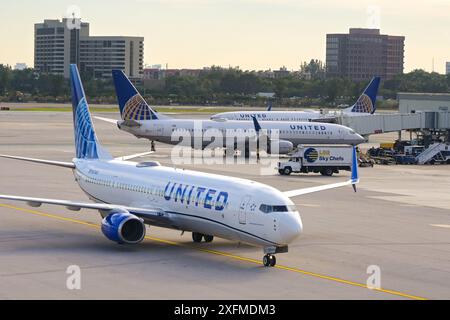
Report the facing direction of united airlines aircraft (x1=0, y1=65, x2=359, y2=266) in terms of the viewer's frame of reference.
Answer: facing the viewer and to the right of the viewer
